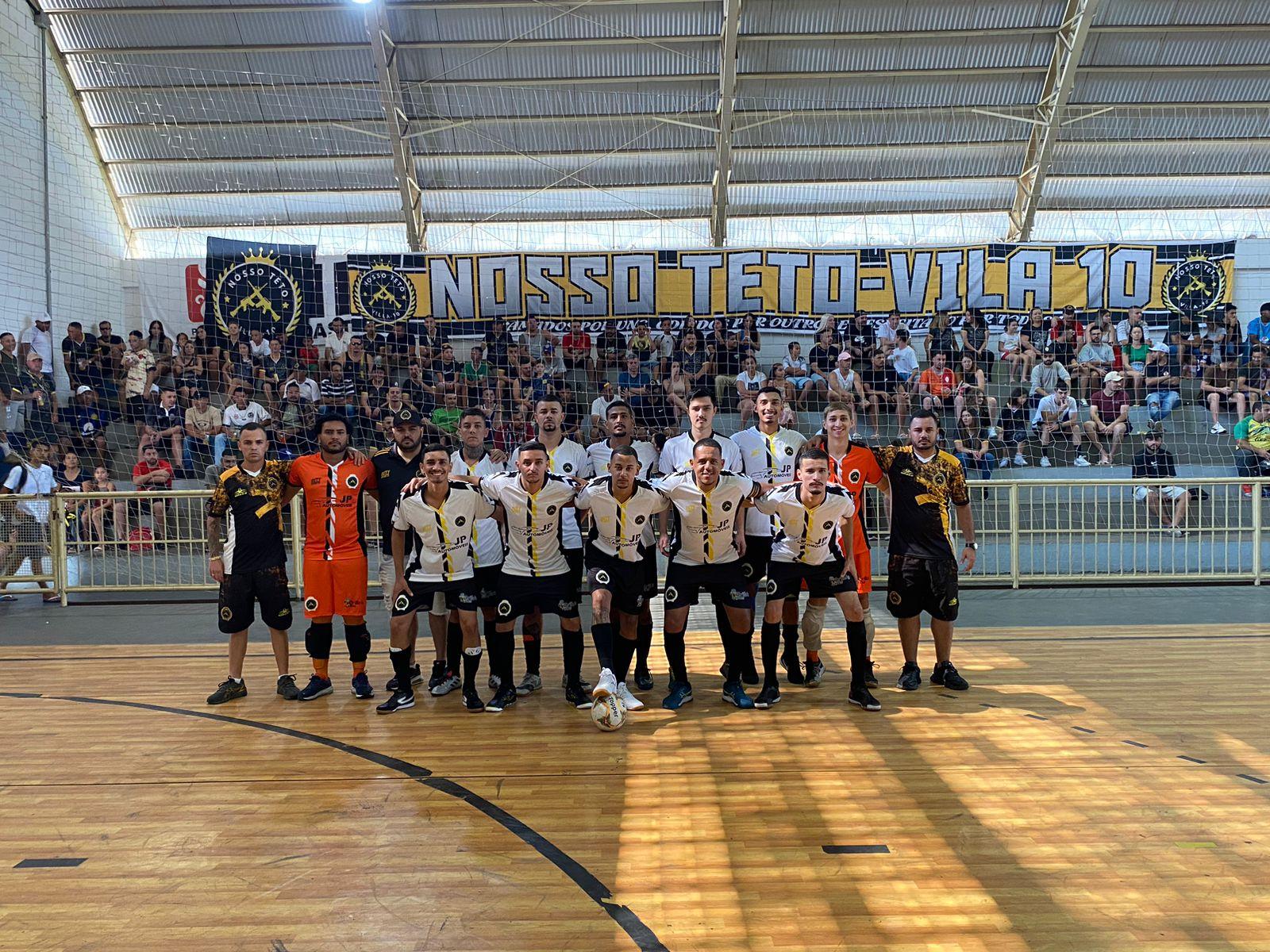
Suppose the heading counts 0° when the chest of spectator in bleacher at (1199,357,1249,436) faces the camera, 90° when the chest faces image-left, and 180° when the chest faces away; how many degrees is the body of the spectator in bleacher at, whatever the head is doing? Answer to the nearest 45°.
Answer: approximately 0°

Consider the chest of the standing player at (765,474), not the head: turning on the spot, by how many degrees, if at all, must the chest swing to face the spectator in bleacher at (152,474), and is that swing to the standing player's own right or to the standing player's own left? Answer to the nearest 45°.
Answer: approximately 135° to the standing player's own right

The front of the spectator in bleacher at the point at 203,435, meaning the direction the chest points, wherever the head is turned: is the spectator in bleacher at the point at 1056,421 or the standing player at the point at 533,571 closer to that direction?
the standing player

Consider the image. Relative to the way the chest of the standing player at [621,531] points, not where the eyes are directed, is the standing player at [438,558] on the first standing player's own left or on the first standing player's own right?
on the first standing player's own right

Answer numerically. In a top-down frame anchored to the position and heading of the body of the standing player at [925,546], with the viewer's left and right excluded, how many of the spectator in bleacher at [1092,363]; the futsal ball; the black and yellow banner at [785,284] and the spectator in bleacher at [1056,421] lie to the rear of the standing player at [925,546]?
3

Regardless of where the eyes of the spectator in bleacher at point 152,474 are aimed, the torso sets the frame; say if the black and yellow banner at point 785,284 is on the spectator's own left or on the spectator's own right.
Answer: on the spectator's own left
